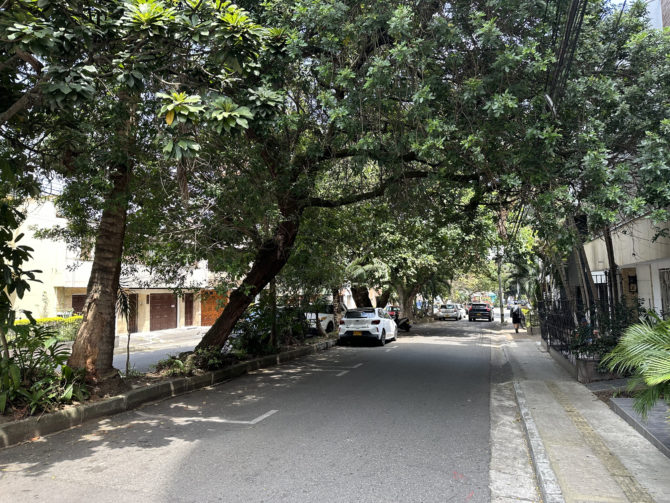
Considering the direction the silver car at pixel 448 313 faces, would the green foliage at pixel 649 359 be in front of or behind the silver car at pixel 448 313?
behind

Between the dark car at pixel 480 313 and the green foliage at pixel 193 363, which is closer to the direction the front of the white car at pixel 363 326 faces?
the dark car

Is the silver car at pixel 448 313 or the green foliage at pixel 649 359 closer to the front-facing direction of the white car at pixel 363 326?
the silver car

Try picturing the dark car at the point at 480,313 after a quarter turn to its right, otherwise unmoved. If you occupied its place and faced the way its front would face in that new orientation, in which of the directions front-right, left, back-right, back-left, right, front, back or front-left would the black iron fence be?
right

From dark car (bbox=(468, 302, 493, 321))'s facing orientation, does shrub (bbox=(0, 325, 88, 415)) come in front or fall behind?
behind

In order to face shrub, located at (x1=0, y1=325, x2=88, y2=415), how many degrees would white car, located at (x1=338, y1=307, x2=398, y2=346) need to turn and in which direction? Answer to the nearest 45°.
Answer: approximately 135° to its right

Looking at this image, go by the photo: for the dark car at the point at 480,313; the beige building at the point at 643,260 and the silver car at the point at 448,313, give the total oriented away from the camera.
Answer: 2

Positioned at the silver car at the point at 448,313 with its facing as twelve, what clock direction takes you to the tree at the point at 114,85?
The tree is roughly at 6 o'clock from the silver car.

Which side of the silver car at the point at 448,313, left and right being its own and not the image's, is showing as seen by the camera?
back

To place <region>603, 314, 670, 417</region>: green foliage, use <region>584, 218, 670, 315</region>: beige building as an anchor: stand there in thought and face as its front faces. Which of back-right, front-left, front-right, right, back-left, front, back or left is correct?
front-left

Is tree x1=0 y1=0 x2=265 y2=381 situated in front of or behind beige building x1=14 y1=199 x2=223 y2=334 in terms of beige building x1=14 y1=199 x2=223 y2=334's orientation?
in front

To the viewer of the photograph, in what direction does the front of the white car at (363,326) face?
facing away from the viewer and to the right of the viewer

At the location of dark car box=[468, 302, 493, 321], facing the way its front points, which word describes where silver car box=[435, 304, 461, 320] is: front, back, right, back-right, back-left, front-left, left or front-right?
front-left

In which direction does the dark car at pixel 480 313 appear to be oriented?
away from the camera

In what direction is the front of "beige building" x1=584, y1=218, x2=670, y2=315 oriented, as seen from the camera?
facing the viewer and to the left of the viewer
